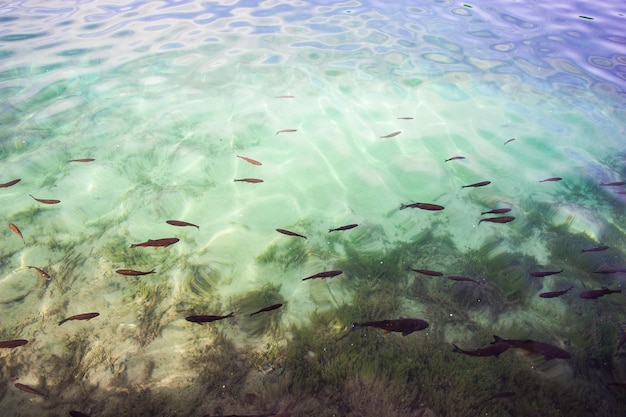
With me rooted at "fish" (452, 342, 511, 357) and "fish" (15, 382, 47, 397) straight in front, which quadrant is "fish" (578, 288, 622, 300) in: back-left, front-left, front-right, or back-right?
back-right

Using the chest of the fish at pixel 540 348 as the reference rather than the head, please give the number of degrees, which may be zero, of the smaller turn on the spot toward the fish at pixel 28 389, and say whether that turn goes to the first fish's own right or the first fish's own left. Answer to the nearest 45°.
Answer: approximately 135° to the first fish's own right

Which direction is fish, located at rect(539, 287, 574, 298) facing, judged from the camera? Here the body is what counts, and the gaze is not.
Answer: to the viewer's left

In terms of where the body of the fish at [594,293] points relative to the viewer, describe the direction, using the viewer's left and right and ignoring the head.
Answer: facing to the left of the viewer

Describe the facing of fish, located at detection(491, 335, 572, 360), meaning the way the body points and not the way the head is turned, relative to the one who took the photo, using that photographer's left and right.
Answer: facing to the right of the viewer

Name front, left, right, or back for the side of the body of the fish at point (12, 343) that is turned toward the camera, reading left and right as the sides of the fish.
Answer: right
